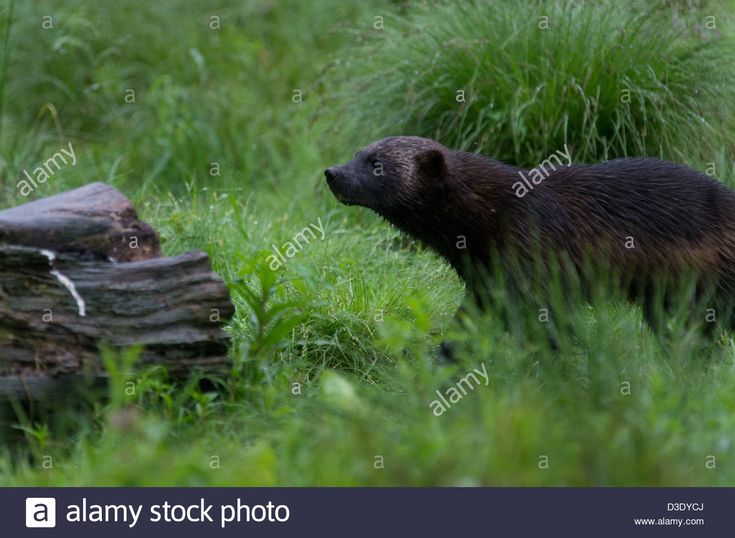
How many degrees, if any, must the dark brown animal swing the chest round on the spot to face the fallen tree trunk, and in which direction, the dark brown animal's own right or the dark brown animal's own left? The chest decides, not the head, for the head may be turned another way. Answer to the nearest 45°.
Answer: approximately 45° to the dark brown animal's own left

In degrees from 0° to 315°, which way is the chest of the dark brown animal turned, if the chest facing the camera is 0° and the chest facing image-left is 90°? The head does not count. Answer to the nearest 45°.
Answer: approximately 90°
